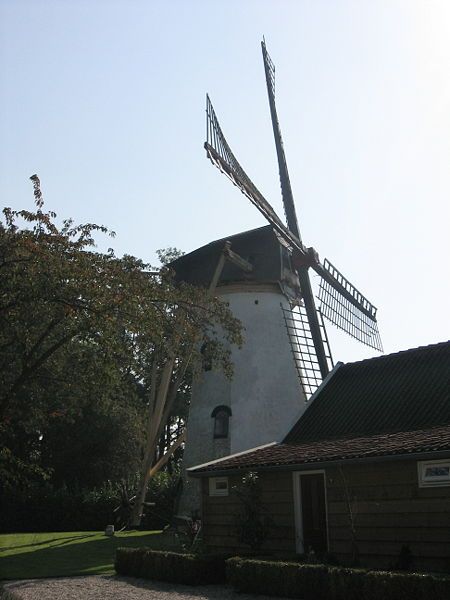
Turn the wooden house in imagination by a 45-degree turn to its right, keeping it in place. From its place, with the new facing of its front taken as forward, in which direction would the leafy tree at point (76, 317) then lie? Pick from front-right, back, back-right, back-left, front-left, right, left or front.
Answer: front

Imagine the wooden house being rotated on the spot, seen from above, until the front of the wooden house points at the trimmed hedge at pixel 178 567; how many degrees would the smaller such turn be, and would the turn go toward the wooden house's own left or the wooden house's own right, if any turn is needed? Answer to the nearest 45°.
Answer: approximately 45° to the wooden house's own right

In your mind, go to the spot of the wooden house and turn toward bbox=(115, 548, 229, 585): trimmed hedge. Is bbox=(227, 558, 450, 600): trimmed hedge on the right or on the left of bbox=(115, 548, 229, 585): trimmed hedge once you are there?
left
